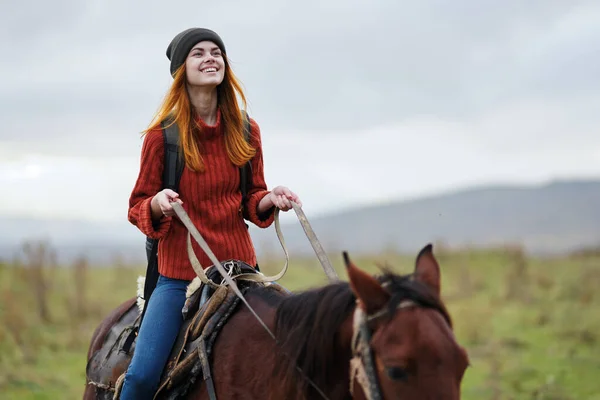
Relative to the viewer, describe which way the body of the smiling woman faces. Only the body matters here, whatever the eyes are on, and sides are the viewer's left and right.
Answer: facing the viewer and to the right of the viewer

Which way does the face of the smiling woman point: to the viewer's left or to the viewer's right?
to the viewer's right
